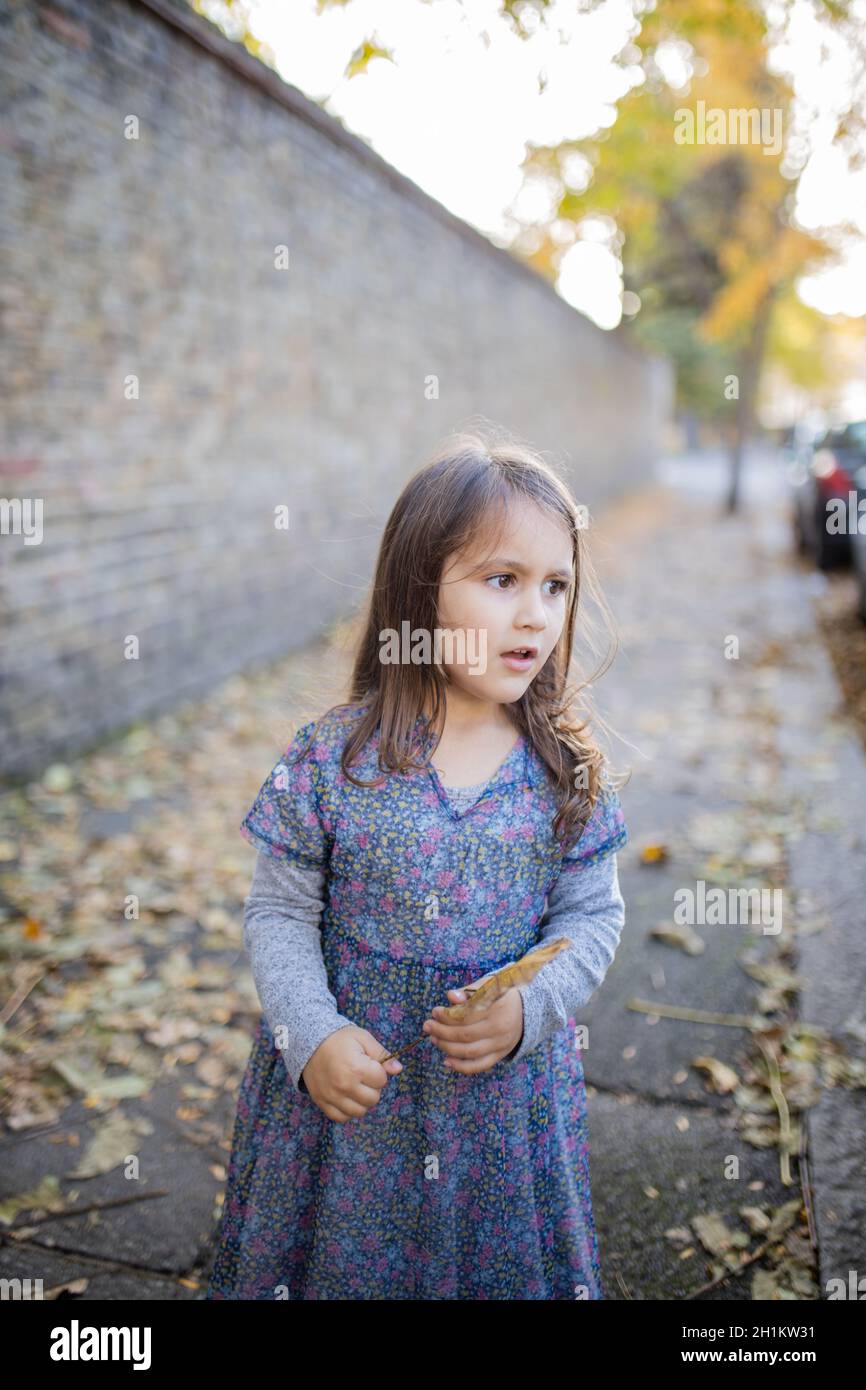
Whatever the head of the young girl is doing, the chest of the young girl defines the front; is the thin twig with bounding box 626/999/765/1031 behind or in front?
behind

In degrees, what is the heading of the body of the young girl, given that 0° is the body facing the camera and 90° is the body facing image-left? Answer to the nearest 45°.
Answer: approximately 0°

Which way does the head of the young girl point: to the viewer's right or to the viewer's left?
to the viewer's right

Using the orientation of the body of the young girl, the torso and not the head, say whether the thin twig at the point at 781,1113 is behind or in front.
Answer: behind
